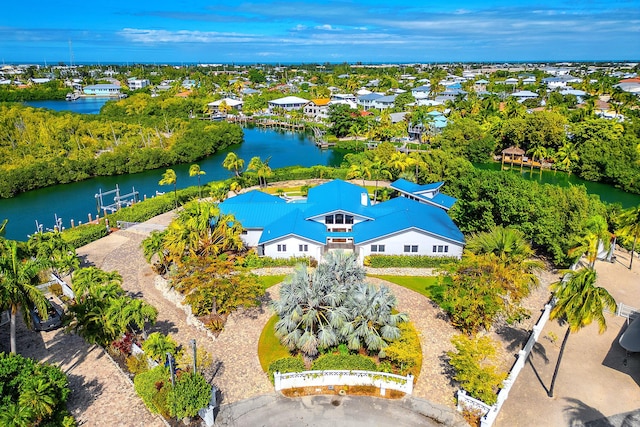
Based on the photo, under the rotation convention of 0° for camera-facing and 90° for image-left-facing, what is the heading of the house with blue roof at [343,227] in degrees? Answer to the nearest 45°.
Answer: approximately 0°

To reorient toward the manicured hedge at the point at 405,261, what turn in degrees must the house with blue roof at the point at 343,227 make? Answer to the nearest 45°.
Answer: approximately 45° to its left

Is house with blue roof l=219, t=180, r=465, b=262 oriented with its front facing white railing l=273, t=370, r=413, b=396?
yes

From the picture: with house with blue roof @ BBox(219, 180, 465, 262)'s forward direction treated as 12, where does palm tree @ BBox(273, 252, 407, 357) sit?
The palm tree is roughly at 12 o'clock from the house with blue roof.

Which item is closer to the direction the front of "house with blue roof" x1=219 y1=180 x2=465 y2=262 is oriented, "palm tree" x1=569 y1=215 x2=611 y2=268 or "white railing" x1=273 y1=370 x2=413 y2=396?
the white railing

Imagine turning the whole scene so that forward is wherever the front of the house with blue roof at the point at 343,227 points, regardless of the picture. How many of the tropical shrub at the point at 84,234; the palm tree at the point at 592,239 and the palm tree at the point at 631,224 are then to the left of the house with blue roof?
2

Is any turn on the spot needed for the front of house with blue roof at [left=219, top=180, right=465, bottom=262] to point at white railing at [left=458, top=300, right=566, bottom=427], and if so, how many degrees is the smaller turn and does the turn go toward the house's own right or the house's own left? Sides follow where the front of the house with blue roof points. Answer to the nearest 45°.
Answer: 0° — it already faces it

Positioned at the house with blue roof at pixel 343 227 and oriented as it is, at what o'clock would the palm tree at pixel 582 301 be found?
The palm tree is roughly at 11 o'clock from the house with blue roof.

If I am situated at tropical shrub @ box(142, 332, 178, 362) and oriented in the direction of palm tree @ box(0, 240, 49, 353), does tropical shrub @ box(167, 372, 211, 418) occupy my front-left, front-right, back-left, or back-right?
back-left

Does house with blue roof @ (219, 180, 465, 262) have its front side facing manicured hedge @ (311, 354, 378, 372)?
yes

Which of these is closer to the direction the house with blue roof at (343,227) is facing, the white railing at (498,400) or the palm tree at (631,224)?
the white railing

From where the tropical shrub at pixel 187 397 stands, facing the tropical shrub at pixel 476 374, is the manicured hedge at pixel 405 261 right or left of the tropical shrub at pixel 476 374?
left
